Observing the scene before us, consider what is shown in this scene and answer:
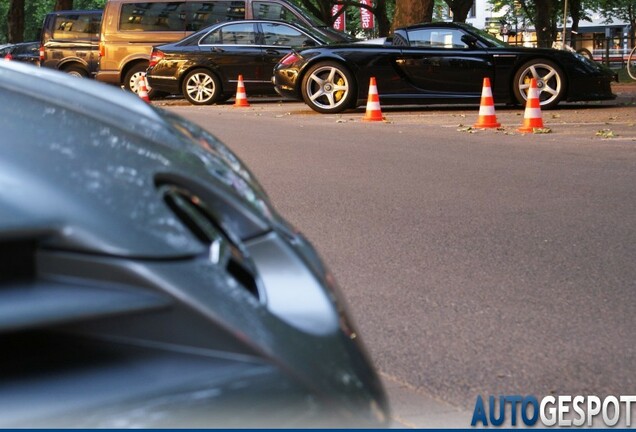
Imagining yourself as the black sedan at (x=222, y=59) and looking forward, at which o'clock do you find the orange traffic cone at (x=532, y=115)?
The orange traffic cone is roughly at 2 o'clock from the black sedan.

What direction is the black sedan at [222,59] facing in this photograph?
to the viewer's right

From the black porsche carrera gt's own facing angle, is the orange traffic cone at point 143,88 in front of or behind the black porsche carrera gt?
behind

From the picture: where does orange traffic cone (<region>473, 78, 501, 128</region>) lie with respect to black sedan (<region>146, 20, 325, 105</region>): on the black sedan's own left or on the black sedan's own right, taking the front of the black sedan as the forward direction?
on the black sedan's own right

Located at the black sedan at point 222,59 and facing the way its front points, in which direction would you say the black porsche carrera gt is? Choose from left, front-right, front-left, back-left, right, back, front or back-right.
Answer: front-right

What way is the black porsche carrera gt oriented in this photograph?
to the viewer's right

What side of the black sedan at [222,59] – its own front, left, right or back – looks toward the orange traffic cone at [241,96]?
right

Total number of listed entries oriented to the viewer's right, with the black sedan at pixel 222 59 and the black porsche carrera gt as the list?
2

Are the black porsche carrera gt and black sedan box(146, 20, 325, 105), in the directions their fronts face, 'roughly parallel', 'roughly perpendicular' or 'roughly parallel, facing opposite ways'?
roughly parallel

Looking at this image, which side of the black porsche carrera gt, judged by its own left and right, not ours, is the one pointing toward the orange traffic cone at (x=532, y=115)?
right

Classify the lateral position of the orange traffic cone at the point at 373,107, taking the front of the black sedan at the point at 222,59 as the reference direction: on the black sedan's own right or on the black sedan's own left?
on the black sedan's own right

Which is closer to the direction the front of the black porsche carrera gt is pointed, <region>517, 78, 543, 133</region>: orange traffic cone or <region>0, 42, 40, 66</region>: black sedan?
the orange traffic cone
